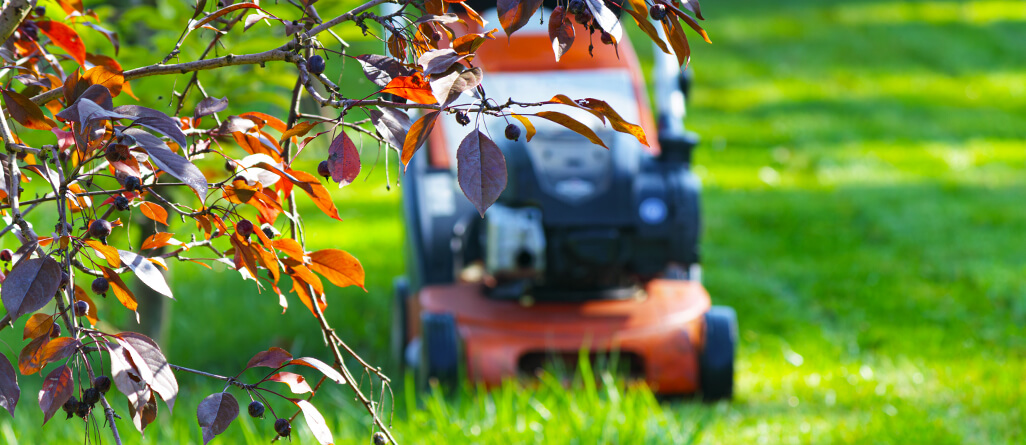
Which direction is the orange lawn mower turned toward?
toward the camera

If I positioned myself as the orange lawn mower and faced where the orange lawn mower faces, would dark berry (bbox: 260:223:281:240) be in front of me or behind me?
in front
